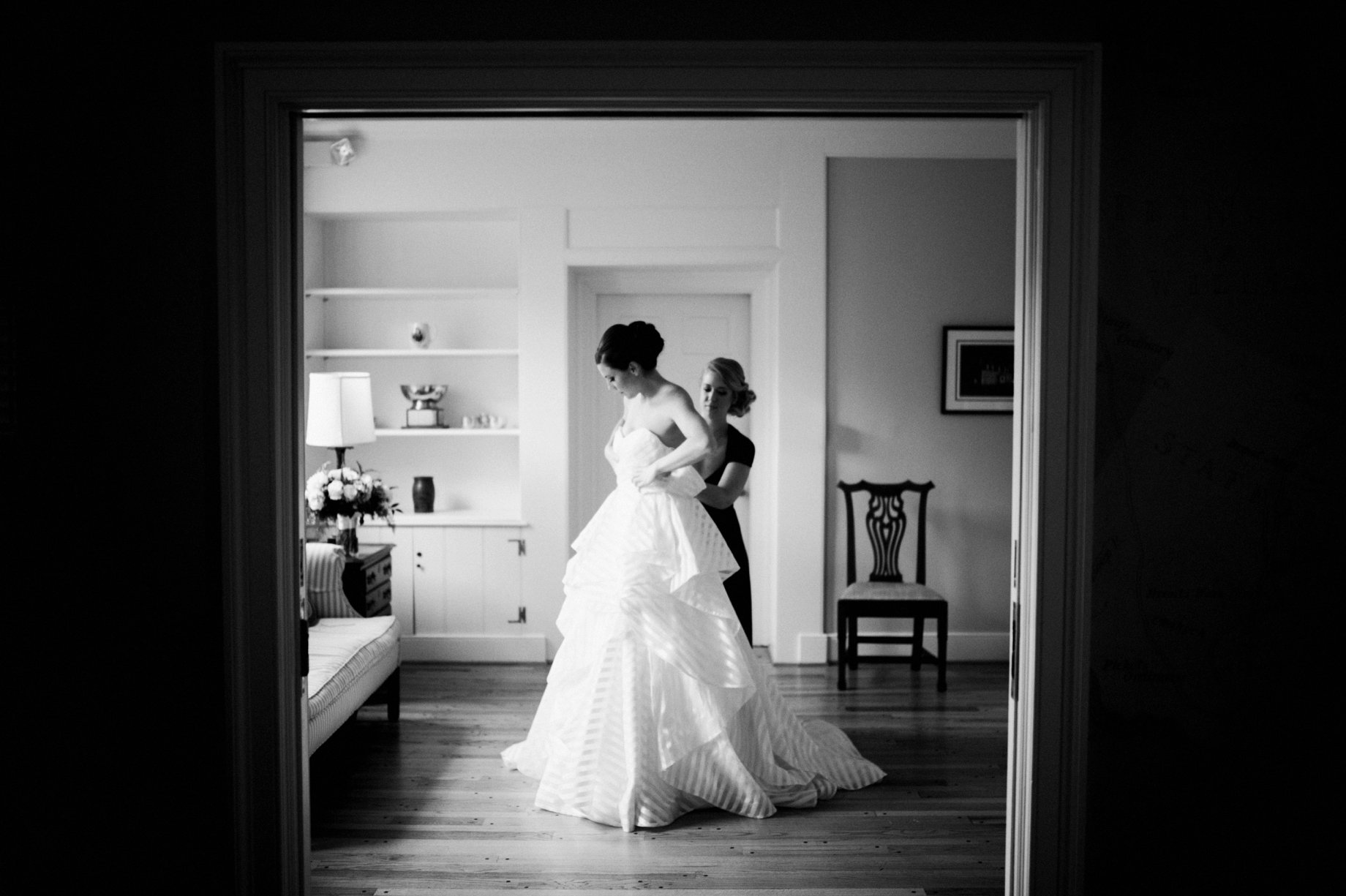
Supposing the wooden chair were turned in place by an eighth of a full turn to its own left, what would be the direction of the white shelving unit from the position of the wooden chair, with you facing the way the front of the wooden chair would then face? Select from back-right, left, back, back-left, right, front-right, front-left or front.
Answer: back-right

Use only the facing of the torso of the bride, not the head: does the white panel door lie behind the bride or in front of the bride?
behind

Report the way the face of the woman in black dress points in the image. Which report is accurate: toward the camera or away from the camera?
toward the camera

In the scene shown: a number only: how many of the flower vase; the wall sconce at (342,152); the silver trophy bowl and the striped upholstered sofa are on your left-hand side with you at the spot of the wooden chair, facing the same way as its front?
0

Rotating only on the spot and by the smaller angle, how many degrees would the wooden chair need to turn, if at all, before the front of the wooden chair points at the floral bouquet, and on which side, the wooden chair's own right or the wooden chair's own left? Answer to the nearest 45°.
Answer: approximately 45° to the wooden chair's own right

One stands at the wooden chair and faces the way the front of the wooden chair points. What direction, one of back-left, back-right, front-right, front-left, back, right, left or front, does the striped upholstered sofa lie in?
front-right

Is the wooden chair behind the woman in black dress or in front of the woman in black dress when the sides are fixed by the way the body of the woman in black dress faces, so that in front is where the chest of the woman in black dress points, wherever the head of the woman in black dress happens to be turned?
behind

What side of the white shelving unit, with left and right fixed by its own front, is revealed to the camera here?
front

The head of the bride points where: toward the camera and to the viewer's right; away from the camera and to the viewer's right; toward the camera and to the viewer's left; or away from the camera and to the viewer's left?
toward the camera and to the viewer's left

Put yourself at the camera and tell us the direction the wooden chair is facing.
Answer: facing the viewer

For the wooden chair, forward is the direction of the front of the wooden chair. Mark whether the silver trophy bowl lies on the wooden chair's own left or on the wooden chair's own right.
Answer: on the wooden chair's own right

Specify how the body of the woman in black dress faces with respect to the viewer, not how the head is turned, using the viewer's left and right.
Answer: facing the viewer and to the left of the viewer

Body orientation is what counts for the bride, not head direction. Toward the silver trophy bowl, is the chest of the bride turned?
no
